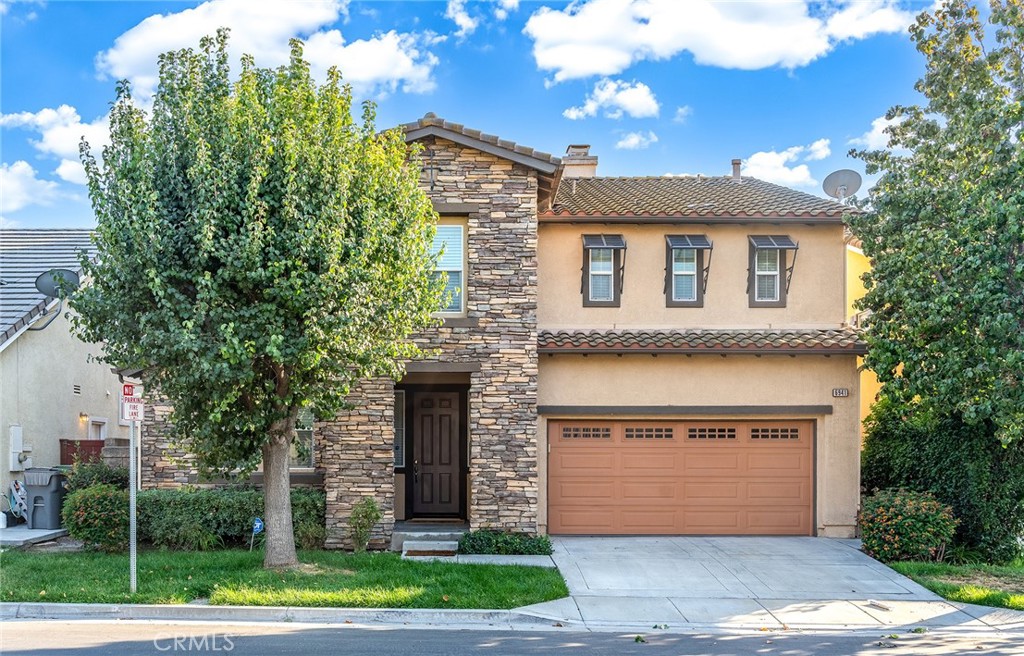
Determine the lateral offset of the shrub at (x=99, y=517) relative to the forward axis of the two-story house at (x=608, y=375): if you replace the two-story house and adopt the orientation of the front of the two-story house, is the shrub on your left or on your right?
on your right

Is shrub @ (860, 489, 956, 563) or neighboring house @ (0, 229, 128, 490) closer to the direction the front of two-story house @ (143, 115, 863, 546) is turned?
the shrub

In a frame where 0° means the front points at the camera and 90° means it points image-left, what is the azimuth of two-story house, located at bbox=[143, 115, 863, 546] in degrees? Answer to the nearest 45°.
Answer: approximately 0°

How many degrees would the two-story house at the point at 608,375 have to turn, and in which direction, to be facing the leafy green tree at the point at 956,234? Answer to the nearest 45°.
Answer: approximately 45° to its left

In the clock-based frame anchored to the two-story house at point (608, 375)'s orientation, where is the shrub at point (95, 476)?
The shrub is roughly at 3 o'clock from the two-story house.

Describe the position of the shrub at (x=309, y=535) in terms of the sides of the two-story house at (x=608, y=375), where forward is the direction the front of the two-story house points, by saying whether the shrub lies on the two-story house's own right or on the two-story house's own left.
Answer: on the two-story house's own right

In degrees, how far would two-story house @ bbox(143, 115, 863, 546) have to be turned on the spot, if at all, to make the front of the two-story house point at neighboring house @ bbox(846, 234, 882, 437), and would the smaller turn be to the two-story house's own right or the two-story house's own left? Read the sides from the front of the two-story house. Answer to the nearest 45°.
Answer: approximately 135° to the two-story house's own left
